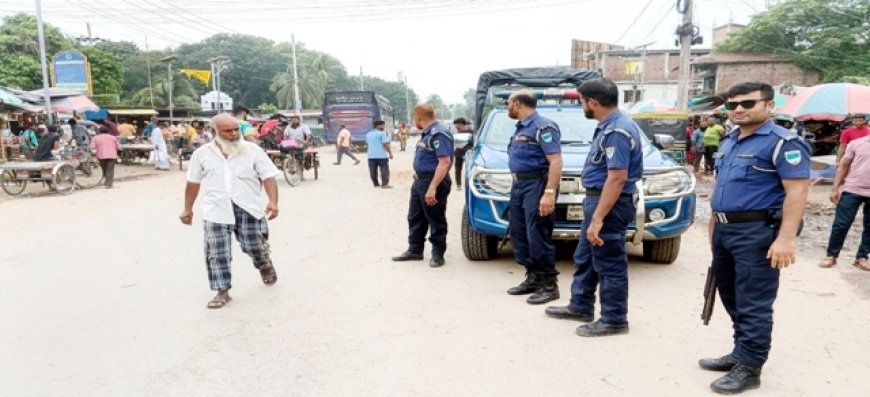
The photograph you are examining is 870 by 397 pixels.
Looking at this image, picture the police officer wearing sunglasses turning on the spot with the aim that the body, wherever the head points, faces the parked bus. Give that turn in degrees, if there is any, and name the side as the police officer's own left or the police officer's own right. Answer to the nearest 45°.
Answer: approximately 90° to the police officer's own right

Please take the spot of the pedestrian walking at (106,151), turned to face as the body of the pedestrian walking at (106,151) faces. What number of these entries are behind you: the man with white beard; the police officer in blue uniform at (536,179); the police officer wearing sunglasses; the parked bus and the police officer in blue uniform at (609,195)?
4

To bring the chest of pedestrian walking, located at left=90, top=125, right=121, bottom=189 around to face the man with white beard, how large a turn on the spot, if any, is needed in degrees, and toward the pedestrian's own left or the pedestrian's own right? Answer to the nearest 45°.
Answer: approximately 180°

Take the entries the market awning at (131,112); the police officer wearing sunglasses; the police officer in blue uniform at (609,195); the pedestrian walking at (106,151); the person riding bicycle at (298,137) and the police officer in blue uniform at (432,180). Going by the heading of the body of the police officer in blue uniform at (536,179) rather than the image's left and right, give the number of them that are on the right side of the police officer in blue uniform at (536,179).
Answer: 4

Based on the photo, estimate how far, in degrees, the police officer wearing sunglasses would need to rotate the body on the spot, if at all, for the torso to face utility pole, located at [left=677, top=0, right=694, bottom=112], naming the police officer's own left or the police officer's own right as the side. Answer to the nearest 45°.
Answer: approximately 135° to the police officer's own right

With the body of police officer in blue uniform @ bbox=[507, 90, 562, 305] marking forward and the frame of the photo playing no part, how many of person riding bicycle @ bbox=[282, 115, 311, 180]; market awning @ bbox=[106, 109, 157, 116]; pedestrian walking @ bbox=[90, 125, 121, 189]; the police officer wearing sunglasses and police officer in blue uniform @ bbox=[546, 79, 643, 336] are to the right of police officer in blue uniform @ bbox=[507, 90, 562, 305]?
3

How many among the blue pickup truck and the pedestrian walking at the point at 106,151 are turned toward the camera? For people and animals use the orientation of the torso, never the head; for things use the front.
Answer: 1

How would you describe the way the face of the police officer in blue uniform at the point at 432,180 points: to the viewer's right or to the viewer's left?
to the viewer's left

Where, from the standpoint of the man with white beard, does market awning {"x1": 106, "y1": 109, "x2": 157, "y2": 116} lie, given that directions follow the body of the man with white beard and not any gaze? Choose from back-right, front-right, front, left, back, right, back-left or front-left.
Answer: back

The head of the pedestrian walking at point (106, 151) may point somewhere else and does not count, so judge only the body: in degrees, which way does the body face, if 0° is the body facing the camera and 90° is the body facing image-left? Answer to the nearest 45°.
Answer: approximately 180°

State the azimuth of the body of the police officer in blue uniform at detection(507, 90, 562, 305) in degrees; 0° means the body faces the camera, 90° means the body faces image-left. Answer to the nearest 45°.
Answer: approximately 45°
